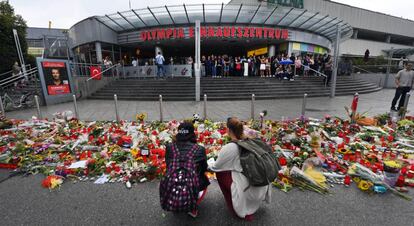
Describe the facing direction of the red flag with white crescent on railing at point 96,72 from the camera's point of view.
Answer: facing the viewer

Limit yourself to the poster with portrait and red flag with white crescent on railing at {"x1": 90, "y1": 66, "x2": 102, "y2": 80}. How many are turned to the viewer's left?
0

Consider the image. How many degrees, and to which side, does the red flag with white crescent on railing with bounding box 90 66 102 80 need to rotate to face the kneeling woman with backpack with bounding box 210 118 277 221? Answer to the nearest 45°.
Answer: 0° — it already faces them

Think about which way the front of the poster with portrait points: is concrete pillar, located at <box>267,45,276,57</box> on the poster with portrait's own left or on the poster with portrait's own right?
on the poster with portrait's own left

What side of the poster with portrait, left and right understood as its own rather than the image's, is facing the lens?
front

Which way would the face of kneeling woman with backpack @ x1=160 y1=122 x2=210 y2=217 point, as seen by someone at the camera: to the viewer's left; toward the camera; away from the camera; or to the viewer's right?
away from the camera

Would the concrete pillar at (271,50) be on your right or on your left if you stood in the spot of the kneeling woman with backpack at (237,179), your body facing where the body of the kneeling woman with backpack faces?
on your right

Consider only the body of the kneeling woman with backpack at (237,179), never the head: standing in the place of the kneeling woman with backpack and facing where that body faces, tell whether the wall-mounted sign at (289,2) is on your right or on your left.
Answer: on your right

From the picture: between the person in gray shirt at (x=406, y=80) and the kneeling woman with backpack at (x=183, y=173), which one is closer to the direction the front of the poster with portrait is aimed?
the kneeling woman with backpack
